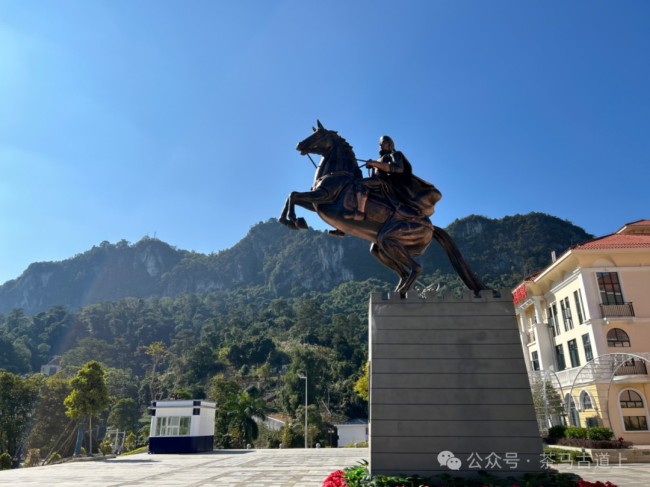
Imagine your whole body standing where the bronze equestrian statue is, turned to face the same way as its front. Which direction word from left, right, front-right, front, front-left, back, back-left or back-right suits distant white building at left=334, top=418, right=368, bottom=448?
right

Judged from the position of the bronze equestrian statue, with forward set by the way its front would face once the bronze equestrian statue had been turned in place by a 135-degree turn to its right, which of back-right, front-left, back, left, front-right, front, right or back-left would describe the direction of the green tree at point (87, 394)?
left

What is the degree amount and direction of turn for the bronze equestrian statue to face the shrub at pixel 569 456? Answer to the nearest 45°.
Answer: approximately 135° to its right

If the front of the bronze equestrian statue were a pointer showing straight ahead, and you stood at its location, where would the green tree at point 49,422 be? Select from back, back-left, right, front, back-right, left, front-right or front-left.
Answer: front-right

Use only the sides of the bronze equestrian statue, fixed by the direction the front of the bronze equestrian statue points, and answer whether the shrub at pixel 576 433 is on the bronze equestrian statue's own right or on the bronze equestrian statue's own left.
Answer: on the bronze equestrian statue's own right

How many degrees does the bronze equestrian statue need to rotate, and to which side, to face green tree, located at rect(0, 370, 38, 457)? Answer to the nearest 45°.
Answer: approximately 45° to its right

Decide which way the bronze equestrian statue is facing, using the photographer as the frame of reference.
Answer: facing to the left of the viewer

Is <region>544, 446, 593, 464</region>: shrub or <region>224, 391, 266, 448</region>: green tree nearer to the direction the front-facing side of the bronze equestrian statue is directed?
the green tree

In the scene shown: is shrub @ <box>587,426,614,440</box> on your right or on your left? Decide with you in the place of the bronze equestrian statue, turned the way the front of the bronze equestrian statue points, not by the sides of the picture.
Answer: on your right

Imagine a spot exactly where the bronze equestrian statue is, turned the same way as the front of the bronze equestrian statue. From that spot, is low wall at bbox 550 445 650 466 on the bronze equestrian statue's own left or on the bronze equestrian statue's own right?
on the bronze equestrian statue's own right

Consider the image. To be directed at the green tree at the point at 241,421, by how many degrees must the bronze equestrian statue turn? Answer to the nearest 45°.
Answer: approximately 90° to its right

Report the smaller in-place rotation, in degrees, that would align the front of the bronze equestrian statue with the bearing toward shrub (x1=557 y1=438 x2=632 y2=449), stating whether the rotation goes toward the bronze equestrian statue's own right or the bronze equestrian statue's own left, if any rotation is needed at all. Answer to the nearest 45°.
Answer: approximately 135° to the bronze equestrian statue's own right

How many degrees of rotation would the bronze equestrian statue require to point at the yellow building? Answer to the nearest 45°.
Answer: approximately 135° to its right

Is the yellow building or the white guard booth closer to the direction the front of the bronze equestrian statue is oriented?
the white guard booth

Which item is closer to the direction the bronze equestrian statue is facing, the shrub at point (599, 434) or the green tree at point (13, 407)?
the green tree
